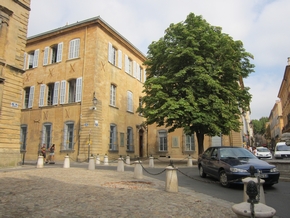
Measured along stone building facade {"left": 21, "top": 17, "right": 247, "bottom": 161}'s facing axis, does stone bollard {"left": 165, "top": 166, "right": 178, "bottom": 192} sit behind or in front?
in front

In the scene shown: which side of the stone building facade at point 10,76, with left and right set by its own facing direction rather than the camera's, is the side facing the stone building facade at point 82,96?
left

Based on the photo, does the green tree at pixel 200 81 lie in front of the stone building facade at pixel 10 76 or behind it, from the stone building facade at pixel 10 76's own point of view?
in front

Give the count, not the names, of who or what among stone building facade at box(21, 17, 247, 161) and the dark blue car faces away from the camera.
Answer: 0

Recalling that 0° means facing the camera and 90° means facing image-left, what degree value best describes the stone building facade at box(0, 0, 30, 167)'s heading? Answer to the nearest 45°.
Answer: approximately 315°

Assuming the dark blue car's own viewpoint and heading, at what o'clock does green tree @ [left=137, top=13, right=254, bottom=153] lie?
The green tree is roughly at 7 o'clock from the dark blue car.

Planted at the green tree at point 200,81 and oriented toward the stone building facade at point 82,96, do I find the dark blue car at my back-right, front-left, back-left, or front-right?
back-left

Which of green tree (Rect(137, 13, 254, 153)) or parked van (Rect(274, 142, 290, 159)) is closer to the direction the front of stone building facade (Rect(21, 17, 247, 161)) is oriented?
the green tree

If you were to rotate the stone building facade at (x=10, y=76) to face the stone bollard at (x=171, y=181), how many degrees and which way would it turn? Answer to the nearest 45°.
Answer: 0° — it already faces it

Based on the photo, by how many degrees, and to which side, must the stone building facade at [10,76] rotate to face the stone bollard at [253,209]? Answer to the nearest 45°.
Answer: approximately 45° to its right
